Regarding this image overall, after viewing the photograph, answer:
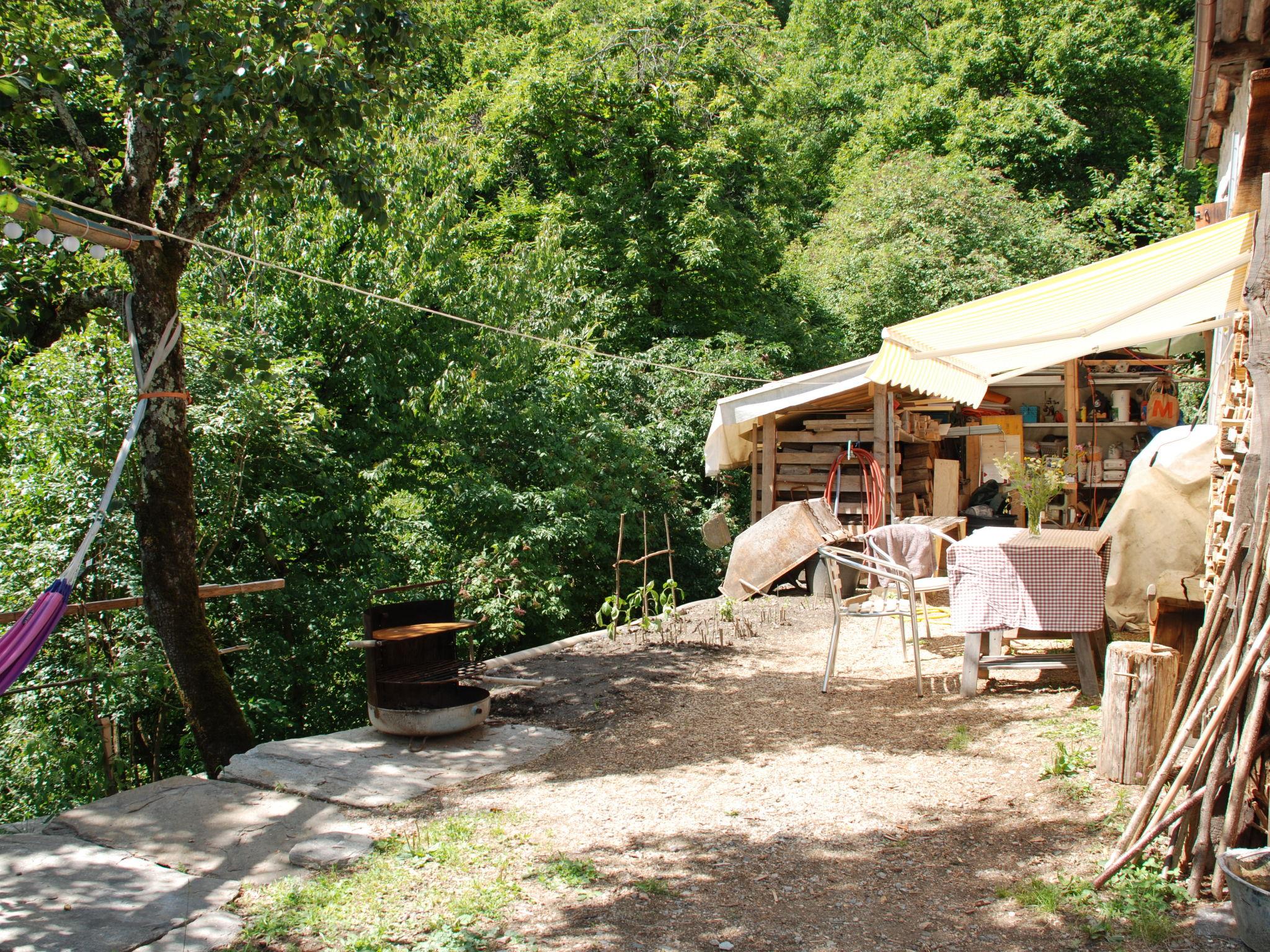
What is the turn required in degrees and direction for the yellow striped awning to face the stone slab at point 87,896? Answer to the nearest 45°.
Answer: approximately 45° to its left

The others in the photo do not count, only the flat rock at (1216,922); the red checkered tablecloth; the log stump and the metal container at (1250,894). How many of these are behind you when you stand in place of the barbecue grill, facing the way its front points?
0

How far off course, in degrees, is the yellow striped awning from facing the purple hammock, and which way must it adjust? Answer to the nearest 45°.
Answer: approximately 45° to its left

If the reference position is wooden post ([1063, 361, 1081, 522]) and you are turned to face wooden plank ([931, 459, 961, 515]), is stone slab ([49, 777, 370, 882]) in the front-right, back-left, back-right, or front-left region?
front-left

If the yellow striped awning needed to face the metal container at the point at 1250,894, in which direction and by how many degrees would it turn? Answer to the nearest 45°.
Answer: approximately 90° to its left

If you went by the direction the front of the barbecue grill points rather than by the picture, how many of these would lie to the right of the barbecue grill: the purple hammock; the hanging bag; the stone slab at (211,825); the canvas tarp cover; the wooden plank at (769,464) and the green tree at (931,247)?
2

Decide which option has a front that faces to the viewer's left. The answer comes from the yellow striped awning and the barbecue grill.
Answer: the yellow striped awning

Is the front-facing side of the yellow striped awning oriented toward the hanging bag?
no

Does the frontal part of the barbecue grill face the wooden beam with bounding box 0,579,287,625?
no

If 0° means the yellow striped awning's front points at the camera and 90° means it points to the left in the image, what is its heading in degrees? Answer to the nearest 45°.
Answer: approximately 90°

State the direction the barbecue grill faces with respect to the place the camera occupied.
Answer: facing the viewer and to the right of the viewer

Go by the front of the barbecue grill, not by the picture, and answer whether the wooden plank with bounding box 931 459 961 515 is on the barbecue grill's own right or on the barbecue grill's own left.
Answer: on the barbecue grill's own left

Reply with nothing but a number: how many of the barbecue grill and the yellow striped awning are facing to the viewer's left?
1

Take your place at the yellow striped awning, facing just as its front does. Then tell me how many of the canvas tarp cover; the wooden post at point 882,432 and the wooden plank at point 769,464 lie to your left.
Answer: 0

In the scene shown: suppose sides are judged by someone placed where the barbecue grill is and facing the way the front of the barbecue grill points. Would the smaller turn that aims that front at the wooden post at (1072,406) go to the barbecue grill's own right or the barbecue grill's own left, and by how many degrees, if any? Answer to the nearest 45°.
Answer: approximately 90° to the barbecue grill's own left

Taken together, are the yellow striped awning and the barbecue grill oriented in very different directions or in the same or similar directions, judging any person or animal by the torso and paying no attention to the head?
very different directions

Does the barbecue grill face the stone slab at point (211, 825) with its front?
no
